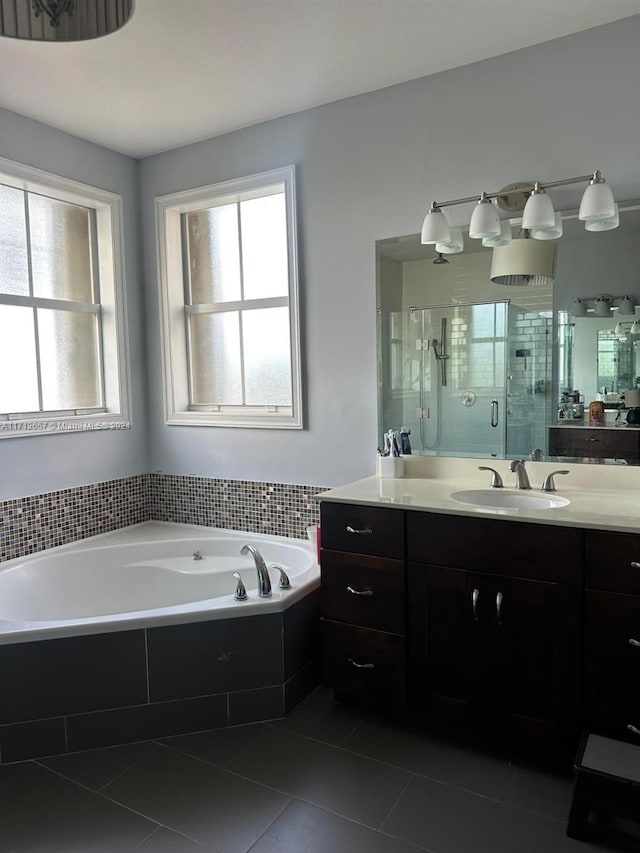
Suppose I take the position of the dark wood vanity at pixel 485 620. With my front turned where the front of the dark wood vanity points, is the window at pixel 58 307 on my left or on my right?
on my right

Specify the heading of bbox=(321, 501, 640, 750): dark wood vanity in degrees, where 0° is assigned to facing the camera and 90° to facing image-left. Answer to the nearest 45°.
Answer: approximately 45°

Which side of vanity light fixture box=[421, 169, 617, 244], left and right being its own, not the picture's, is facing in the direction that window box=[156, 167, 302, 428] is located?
right

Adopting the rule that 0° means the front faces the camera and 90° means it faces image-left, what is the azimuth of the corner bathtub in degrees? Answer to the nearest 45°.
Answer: approximately 0°

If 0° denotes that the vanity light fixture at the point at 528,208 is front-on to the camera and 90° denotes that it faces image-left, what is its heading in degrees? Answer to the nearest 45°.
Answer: approximately 45°

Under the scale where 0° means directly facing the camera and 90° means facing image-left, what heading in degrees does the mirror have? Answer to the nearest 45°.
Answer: approximately 45°

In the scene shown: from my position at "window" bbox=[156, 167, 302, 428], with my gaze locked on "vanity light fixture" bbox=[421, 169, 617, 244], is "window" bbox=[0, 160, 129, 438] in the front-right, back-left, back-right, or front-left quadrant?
back-right

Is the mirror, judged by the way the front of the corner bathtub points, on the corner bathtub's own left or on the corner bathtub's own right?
on the corner bathtub's own left
